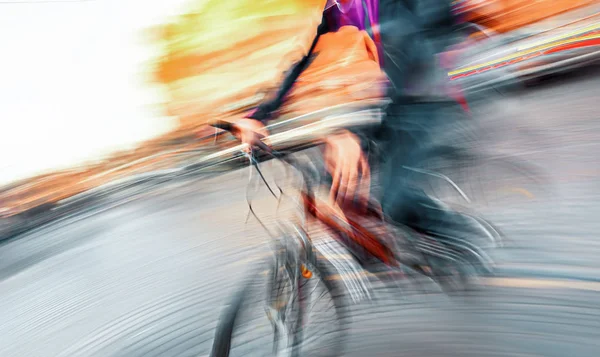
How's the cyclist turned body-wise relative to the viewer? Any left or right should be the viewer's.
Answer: facing the viewer and to the left of the viewer
